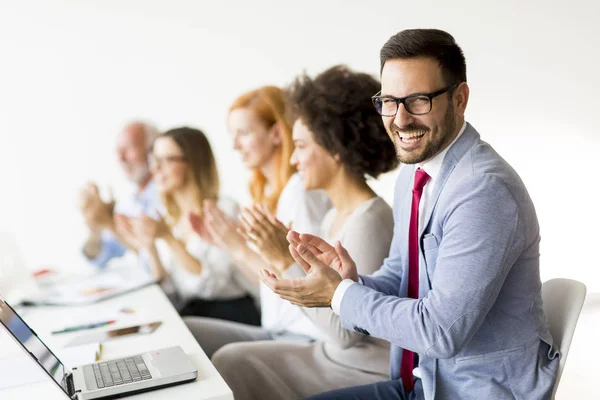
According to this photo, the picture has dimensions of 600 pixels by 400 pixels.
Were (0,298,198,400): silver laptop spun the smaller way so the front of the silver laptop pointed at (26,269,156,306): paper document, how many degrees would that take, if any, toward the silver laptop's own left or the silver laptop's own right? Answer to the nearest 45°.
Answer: approximately 90° to the silver laptop's own left

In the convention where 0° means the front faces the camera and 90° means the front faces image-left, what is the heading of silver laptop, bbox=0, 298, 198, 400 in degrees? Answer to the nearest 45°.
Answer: approximately 270°

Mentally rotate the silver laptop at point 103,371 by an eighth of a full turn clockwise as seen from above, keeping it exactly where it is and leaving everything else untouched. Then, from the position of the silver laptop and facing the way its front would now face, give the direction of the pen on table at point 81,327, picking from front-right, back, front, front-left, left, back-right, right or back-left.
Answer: back-left

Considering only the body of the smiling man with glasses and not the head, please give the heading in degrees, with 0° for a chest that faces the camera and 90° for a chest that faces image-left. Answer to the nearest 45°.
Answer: approximately 45°

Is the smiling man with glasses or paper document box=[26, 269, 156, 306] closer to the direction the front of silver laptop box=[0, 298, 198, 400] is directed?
the smiling man with glasses

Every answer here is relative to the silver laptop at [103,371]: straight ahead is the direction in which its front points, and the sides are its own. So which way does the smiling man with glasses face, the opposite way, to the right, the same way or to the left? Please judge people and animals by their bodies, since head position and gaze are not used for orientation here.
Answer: the opposite way

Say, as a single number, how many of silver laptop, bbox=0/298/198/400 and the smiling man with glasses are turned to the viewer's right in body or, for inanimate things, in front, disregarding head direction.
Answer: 1
